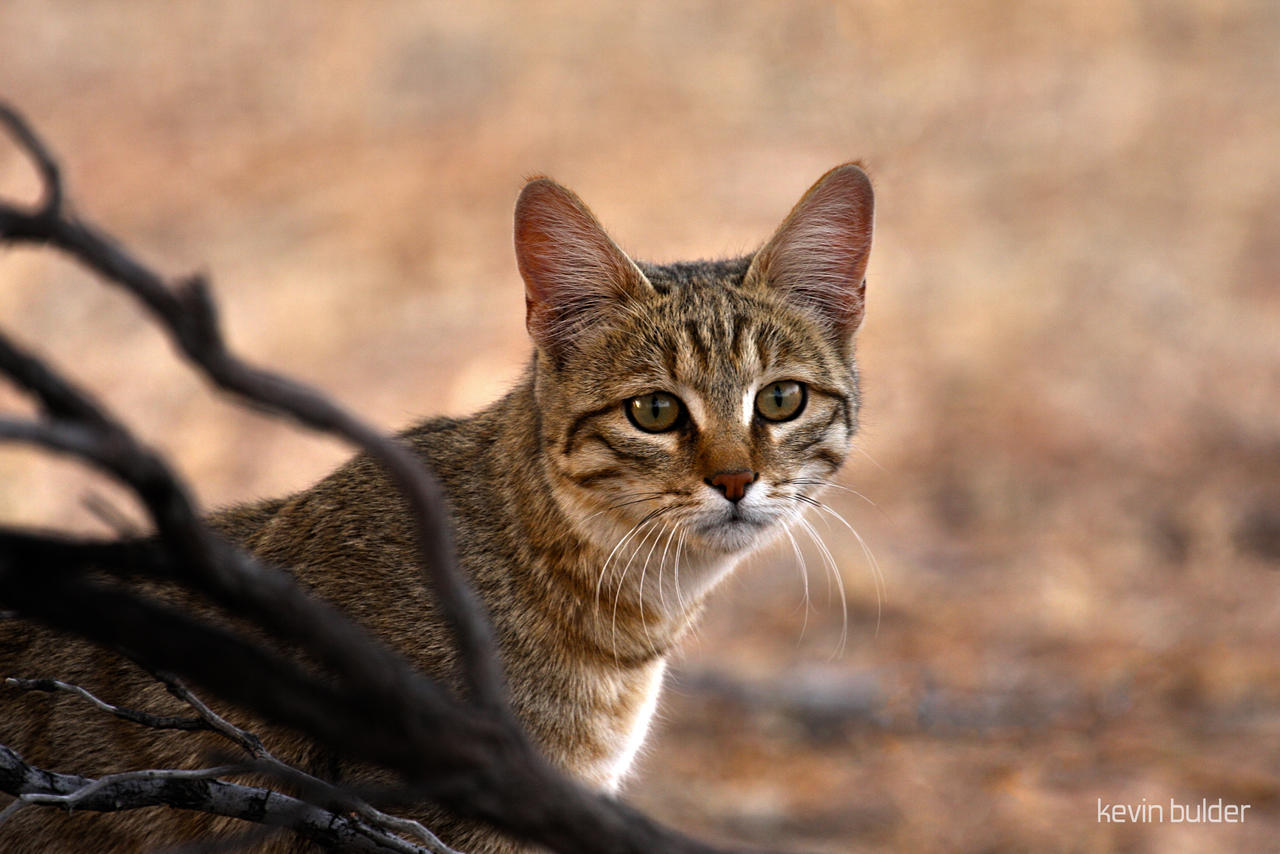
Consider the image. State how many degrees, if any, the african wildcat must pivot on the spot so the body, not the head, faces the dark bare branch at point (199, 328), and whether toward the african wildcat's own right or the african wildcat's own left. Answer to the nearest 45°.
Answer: approximately 45° to the african wildcat's own right

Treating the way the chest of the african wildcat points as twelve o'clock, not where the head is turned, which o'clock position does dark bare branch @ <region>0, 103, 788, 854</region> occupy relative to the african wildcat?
The dark bare branch is roughly at 2 o'clock from the african wildcat.

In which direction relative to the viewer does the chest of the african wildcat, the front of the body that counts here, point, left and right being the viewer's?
facing the viewer and to the right of the viewer
